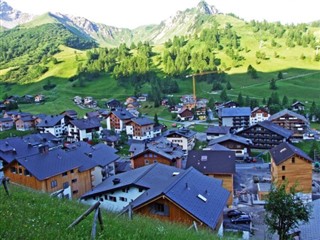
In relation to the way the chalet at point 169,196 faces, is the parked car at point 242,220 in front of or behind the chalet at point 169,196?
behind

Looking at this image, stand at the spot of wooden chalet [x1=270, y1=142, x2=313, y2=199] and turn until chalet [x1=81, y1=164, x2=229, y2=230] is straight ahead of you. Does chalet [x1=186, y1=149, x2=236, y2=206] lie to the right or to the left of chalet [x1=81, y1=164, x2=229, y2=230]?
right

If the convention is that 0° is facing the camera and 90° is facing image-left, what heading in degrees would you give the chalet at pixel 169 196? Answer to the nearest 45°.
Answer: approximately 45°

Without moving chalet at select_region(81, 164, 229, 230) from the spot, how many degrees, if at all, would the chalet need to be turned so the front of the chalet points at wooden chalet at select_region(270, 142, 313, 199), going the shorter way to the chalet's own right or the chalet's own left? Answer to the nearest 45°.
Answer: approximately 180°

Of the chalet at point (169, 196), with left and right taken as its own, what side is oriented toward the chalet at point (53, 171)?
right
